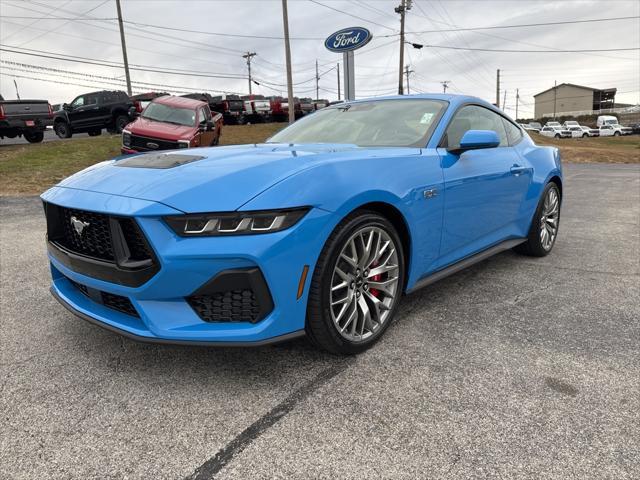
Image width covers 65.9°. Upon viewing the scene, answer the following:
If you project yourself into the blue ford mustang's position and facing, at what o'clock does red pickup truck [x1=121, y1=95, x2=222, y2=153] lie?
The red pickup truck is roughly at 4 o'clock from the blue ford mustang.

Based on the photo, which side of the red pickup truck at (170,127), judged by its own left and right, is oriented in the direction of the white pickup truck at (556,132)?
back

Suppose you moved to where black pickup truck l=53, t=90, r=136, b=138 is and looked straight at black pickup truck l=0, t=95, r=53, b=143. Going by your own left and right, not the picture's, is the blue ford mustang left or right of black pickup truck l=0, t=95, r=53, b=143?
left

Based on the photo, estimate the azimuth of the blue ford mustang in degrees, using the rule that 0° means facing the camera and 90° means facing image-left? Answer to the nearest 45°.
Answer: approximately 45°

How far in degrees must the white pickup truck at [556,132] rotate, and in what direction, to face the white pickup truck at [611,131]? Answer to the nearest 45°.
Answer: approximately 90° to its left

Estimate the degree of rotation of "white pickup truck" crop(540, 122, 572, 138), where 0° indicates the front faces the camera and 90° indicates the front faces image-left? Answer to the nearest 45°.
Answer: approximately 315°

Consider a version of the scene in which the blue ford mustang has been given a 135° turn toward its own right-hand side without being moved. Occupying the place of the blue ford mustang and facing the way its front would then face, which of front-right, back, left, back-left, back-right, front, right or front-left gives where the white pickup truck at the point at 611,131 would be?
front-right

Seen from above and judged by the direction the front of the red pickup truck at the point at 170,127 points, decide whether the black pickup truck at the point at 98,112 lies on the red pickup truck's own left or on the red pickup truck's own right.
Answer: on the red pickup truck's own right

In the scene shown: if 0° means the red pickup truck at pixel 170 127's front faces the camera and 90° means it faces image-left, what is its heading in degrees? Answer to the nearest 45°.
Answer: approximately 45°

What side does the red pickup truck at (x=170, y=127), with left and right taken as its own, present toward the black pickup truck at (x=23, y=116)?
right

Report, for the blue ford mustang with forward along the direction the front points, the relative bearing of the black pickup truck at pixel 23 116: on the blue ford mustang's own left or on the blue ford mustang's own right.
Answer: on the blue ford mustang's own right
